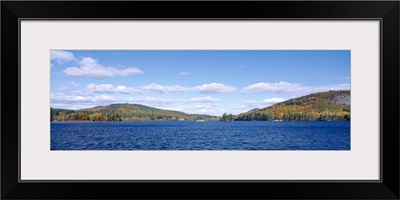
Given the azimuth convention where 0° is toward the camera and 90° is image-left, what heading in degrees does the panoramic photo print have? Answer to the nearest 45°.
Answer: approximately 0°
